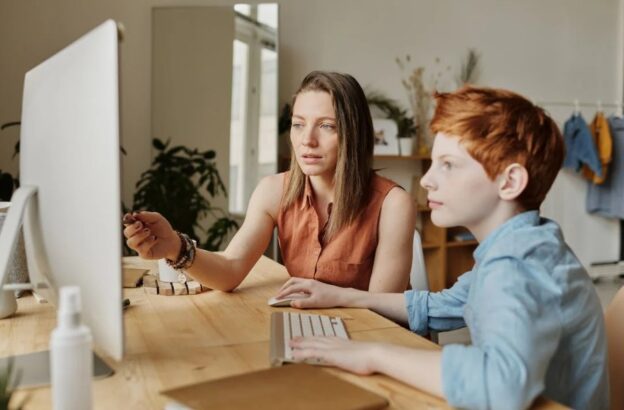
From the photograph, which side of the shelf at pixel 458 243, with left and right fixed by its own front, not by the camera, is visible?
front

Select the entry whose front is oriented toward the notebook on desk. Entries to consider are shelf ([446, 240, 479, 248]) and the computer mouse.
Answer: the shelf

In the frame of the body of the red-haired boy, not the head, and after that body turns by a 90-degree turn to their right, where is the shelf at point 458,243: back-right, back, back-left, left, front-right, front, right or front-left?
front

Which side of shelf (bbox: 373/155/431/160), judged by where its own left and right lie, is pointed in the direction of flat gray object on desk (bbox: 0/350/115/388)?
front

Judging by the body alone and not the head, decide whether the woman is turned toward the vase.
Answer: no

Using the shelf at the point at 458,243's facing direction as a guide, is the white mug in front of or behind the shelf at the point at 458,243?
in front

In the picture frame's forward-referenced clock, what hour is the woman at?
The woman is roughly at 12 o'clock from the picture frame.

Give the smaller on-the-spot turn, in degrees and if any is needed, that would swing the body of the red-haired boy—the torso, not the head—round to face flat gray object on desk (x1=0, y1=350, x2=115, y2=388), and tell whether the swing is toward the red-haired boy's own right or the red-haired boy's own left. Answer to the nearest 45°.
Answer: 0° — they already face it

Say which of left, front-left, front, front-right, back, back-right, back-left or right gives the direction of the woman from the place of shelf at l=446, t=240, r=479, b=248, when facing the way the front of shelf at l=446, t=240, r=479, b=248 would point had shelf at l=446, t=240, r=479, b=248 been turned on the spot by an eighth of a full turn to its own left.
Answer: front-right

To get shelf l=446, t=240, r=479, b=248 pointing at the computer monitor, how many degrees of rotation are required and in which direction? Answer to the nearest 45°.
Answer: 0° — it already faces it

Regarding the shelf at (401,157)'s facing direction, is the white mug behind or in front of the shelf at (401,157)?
in front

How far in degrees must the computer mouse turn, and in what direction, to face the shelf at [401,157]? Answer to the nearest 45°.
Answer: approximately 90° to its right

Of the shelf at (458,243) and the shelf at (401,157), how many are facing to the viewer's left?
0

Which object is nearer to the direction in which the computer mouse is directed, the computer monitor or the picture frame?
the computer monitor

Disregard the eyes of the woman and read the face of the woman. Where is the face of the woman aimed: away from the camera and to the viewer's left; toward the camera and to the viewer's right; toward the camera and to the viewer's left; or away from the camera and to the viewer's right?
toward the camera and to the viewer's left

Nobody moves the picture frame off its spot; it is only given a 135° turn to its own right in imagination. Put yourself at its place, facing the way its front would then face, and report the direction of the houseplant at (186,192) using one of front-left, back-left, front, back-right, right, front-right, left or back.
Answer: left

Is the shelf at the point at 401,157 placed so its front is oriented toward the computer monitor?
yes

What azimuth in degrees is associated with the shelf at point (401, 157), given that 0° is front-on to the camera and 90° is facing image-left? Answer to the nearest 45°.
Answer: approximately 0°

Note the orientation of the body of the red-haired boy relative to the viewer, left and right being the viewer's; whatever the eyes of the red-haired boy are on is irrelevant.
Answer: facing to the left of the viewer
